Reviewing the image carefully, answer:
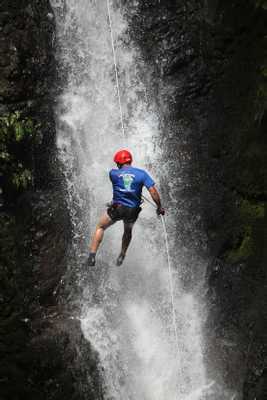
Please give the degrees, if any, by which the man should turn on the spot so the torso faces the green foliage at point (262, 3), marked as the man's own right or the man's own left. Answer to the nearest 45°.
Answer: approximately 45° to the man's own right

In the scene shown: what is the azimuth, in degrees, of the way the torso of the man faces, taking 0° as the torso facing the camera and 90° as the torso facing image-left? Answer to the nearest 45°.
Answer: approximately 180°
